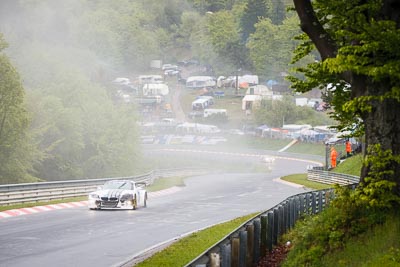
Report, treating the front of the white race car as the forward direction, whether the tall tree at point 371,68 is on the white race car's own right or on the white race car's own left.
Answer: on the white race car's own left

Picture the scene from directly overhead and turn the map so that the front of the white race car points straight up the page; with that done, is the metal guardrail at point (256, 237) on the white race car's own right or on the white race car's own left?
on the white race car's own left

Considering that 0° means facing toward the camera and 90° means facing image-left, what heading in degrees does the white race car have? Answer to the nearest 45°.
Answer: approximately 45°

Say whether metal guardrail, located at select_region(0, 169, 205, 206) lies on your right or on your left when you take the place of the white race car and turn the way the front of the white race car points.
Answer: on your right
